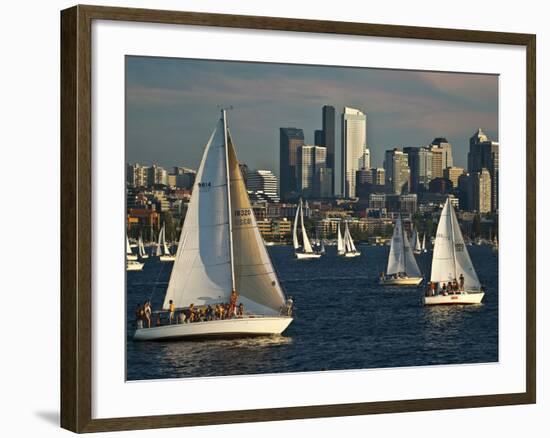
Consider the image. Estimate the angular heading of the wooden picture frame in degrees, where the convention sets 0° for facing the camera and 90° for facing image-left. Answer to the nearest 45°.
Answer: approximately 315°
